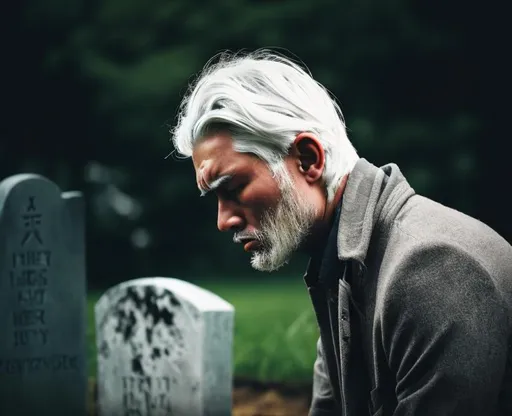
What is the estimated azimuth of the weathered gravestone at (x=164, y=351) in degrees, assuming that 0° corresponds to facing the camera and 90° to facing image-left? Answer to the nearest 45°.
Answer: approximately 45°

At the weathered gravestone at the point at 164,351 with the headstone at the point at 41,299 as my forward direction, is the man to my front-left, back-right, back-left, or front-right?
back-left

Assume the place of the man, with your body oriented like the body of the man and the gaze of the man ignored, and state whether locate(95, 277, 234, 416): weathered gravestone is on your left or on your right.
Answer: on your right

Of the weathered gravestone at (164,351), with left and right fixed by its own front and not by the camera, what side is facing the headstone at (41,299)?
right

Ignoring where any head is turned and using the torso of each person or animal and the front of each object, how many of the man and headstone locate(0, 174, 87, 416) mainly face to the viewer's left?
1

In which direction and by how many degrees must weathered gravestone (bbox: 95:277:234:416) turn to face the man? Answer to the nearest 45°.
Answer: approximately 45° to its left

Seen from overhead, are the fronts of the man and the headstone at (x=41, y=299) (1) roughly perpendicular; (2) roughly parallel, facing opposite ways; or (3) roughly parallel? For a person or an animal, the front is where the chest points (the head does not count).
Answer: roughly perpendicular

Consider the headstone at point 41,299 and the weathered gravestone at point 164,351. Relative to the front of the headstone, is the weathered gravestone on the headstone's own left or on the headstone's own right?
on the headstone's own left

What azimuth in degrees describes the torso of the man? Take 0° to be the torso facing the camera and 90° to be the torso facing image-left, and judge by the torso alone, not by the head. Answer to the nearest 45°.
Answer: approximately 90°

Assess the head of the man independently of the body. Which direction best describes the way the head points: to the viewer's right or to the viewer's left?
to the viewer's left
